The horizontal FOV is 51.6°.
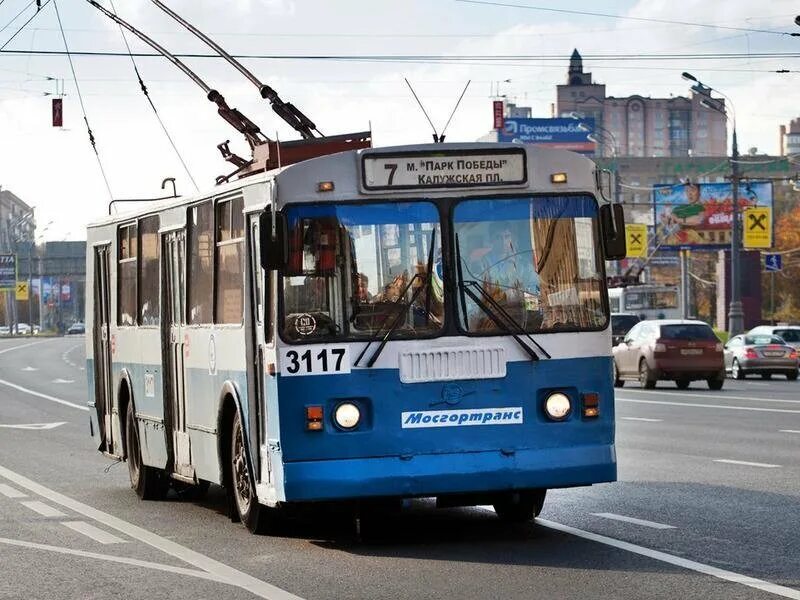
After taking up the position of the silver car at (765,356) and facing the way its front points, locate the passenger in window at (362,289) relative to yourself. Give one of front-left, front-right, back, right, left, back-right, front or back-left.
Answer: back-left

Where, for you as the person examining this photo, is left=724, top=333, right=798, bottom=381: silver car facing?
facing away from the viewer and to the left of the viewer

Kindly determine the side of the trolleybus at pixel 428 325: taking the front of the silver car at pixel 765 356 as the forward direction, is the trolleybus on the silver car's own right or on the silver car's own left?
on the silver car's own left
